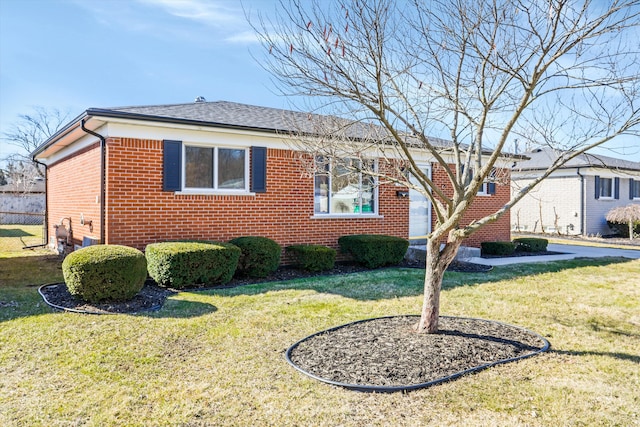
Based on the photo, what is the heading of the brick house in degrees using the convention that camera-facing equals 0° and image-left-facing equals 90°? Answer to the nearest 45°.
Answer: approximately 315°

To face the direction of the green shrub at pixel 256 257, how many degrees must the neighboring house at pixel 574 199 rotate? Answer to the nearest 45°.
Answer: approximately 45° to its right

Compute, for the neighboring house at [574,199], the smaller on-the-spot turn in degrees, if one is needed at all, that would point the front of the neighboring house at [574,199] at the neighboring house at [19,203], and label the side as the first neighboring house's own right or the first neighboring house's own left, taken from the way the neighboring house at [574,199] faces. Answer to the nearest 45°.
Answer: approximately 135° to the first neighboring house's own right

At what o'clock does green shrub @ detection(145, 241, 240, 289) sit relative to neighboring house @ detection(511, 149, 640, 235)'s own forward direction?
The green shrub is roughly at 2 o'clock from the neighboring house.

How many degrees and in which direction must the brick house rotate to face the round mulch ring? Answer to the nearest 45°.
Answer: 0° — it already faces it

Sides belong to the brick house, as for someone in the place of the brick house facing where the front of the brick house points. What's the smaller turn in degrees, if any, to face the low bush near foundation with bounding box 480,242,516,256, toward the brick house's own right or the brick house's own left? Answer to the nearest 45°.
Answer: approximately 45° to the brick house's own left

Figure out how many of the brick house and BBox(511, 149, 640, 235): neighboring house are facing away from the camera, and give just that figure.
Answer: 0

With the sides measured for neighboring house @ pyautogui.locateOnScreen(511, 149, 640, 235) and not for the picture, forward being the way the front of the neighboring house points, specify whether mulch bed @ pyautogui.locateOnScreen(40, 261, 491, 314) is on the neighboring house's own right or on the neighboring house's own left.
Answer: on the neighboring house's own right

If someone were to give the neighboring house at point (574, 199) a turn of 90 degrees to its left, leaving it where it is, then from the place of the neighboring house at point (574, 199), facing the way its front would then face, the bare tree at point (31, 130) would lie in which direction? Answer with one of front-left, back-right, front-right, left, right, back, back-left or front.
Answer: back-left

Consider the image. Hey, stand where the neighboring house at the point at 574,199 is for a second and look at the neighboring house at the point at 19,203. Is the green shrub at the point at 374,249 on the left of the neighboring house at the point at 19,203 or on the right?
left

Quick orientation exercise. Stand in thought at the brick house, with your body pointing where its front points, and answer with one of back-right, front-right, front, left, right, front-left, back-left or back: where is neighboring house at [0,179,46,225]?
back

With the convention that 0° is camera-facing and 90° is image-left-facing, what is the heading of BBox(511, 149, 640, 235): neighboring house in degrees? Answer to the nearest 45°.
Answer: approximately 315°
